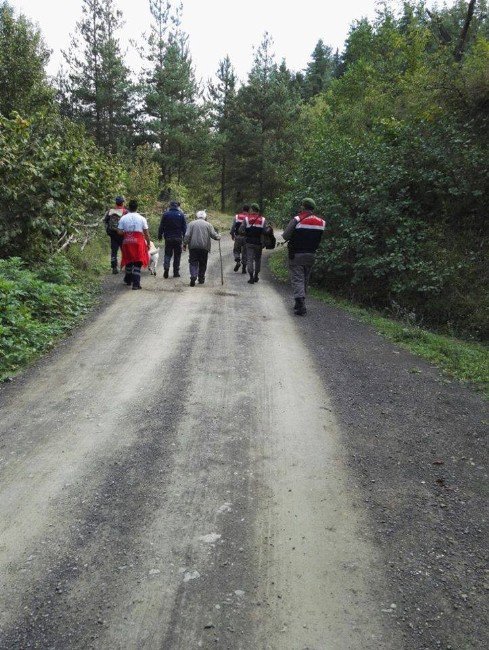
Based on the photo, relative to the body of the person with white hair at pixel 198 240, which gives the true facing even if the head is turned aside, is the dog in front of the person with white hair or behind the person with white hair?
in front

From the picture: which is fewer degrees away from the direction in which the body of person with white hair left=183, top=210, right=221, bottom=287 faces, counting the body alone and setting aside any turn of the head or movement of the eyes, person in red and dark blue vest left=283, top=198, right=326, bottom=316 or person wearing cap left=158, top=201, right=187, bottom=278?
the person wearing cap

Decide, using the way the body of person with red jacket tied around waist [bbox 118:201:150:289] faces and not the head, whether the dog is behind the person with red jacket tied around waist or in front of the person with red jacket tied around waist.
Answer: in front

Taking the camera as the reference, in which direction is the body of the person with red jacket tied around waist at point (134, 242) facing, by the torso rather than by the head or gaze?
away from the camera

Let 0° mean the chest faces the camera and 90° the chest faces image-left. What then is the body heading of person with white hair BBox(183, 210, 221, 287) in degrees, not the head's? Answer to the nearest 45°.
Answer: approximately 180°

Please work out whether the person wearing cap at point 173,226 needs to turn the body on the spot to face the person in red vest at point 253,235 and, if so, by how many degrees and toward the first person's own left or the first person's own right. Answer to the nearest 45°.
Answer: approximately 90° to the first person's own right

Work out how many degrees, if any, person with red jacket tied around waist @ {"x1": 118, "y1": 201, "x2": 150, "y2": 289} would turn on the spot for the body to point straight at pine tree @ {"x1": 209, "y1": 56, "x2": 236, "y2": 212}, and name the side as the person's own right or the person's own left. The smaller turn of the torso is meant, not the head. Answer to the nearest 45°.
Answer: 0° — they already face it

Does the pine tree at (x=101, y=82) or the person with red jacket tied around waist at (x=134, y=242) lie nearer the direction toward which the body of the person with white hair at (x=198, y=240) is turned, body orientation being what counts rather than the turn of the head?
the pine tree

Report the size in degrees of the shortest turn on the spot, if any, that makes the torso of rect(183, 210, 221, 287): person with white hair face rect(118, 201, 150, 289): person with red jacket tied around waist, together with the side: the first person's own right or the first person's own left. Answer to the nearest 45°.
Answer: approximately 90° to the first person's own left

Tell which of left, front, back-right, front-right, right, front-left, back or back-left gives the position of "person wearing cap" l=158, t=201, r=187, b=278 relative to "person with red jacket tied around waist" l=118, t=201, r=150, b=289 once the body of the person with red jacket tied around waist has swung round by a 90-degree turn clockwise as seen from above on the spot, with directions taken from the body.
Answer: front-left

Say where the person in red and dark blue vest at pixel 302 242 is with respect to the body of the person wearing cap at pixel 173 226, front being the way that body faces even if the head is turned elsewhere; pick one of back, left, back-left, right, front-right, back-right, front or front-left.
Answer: back-right

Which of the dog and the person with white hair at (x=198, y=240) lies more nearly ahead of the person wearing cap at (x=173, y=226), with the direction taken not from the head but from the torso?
the dog

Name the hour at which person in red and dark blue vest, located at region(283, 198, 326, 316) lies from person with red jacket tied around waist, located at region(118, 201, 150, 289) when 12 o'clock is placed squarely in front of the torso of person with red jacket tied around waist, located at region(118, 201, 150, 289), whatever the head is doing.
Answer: person in red and dark blue vest, located at region(283, 198, 326, 316) is roughly at 4 o'clock from person with red jacket tied around waist, located at region(118, 201, 150, 289).

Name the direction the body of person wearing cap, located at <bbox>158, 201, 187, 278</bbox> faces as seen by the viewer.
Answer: away from the camera
